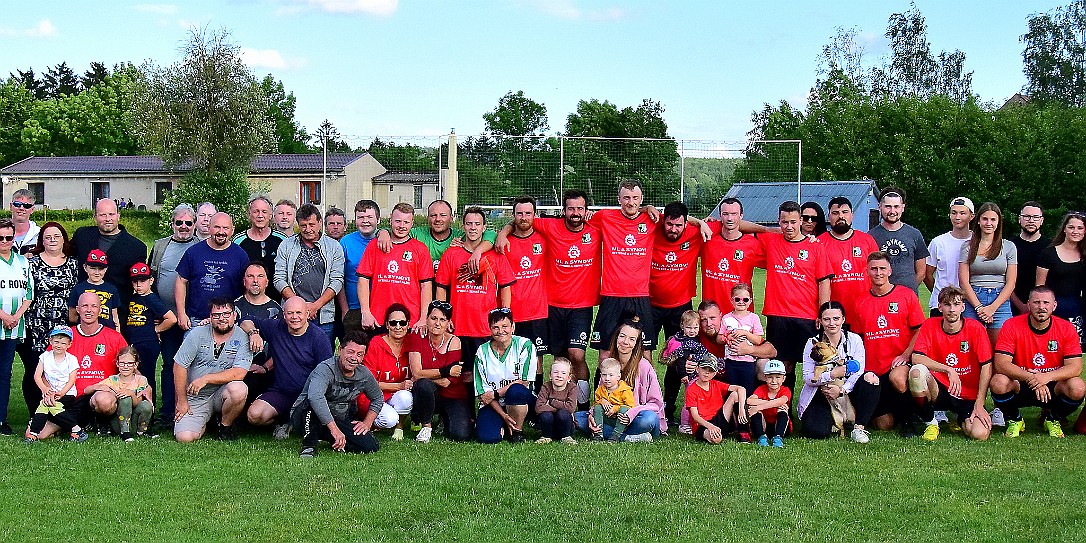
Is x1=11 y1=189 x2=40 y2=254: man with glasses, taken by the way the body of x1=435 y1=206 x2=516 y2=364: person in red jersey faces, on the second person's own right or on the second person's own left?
on the second person's own right

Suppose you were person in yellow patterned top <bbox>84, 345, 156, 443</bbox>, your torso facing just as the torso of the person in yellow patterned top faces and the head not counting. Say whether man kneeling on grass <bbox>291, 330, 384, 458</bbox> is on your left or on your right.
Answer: on your left

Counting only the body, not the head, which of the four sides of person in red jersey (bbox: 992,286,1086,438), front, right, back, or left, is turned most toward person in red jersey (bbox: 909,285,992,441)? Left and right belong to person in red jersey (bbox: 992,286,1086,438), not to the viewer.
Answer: right

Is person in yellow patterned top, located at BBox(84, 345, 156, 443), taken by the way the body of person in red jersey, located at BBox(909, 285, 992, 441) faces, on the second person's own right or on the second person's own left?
on the second person's own right

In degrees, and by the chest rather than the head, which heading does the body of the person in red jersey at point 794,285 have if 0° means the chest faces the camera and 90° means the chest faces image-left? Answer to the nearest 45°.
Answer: approximately 0°

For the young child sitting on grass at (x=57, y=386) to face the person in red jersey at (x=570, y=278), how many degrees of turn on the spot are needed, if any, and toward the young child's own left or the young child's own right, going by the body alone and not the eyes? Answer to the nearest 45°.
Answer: approximately 90° to the young child's own left
